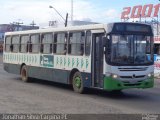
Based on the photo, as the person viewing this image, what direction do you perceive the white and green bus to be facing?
facing the viewer and to the right of the viewer
